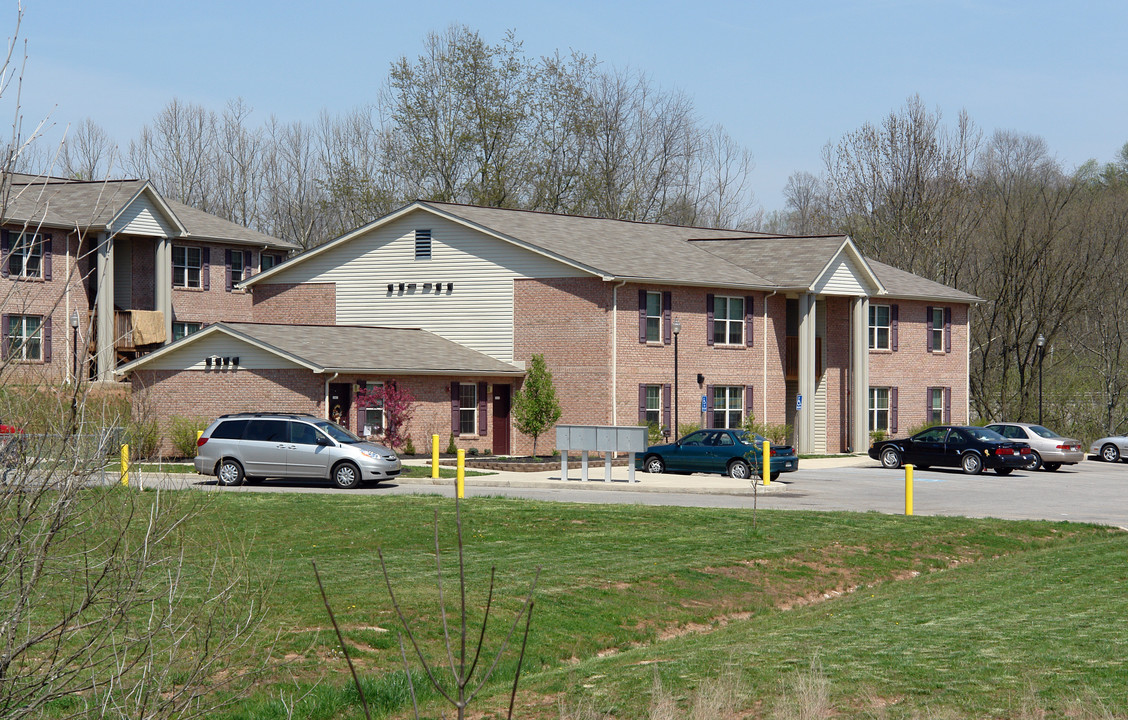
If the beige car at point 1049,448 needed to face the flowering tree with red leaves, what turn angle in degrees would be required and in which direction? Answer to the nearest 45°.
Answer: approximately 45° to its left

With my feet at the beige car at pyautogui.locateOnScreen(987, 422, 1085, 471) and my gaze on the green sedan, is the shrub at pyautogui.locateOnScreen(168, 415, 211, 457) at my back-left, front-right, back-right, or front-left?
front-right

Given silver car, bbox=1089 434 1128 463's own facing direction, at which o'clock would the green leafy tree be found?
The green leafy tree is roughly at 11 o'clock from the silver car.

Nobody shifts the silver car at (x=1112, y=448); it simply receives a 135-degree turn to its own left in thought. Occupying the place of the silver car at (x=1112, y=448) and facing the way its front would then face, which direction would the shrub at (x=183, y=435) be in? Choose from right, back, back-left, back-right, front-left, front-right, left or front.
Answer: right

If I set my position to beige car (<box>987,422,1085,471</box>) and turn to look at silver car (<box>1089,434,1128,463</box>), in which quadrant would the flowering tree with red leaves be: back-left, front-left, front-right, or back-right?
back-left

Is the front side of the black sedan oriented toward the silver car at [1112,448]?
no

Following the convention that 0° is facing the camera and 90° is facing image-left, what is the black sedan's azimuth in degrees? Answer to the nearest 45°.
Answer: approximately 135°

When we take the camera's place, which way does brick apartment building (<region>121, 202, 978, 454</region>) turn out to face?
facing the viewer and to the right of the viewer

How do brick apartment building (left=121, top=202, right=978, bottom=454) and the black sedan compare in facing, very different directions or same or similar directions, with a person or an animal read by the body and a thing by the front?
very different directions

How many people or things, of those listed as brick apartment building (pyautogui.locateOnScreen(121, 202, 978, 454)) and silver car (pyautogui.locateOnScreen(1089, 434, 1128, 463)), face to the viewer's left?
1

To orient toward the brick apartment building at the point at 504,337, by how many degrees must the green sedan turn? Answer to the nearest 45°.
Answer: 0° — it already faces it

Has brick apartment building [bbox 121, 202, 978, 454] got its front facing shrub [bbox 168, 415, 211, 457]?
no

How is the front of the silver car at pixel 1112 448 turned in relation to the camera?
facing to the left of the viewer
